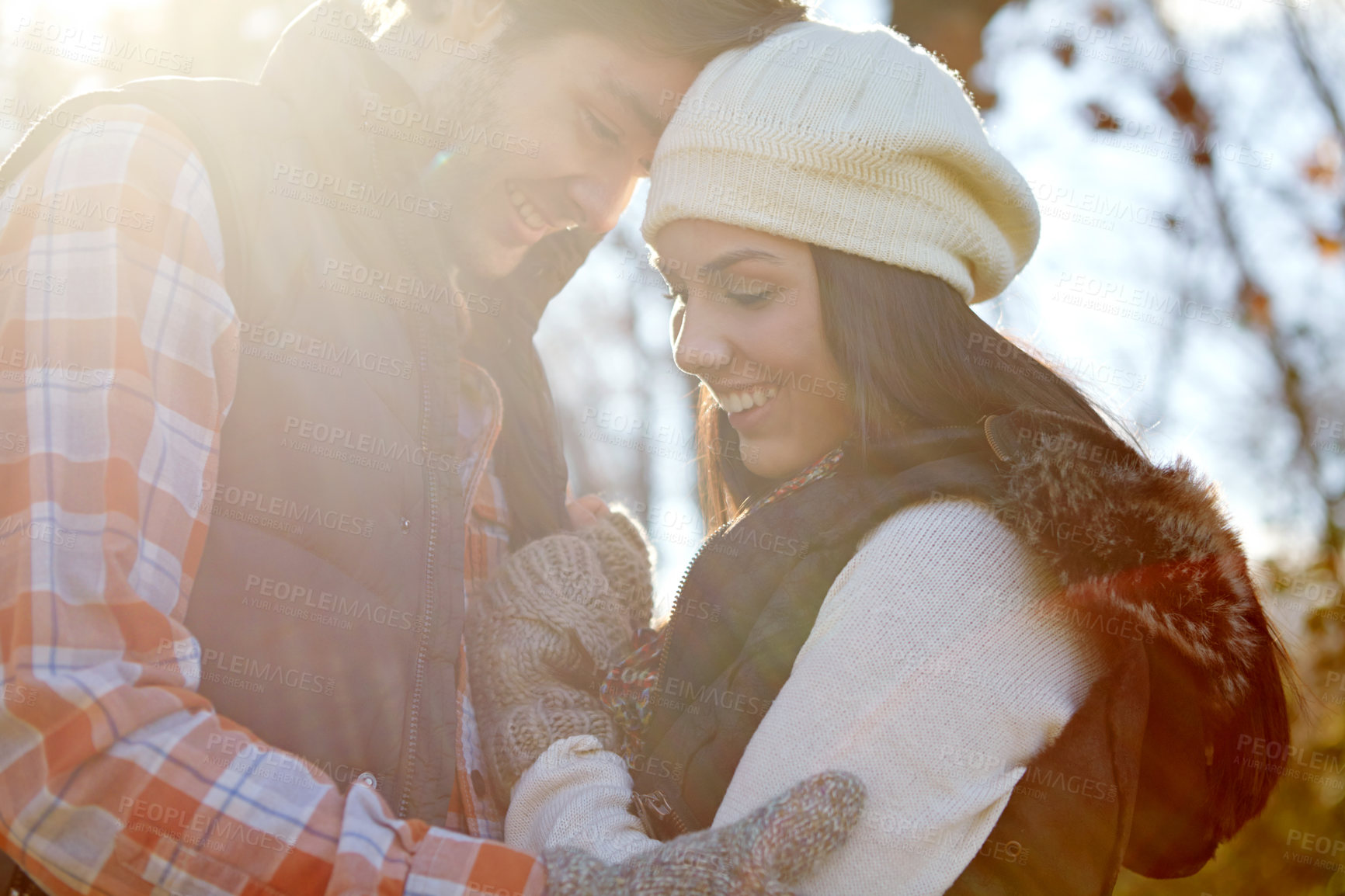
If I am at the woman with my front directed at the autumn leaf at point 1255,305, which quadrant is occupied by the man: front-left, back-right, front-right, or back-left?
back-left

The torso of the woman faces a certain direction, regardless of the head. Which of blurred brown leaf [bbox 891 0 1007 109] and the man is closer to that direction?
the man

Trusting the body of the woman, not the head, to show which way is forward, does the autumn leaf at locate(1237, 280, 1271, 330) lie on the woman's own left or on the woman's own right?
on the woman's own right

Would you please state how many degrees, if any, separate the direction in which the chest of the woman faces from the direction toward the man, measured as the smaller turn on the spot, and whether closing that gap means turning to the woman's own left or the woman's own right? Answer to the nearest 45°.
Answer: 0° — they already face them

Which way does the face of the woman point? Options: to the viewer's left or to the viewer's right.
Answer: to the viewer's left

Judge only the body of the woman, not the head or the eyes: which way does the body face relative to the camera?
to the viewer's left

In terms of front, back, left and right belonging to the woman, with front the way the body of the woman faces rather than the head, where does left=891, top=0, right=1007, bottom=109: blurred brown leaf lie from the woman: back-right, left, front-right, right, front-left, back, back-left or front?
right
